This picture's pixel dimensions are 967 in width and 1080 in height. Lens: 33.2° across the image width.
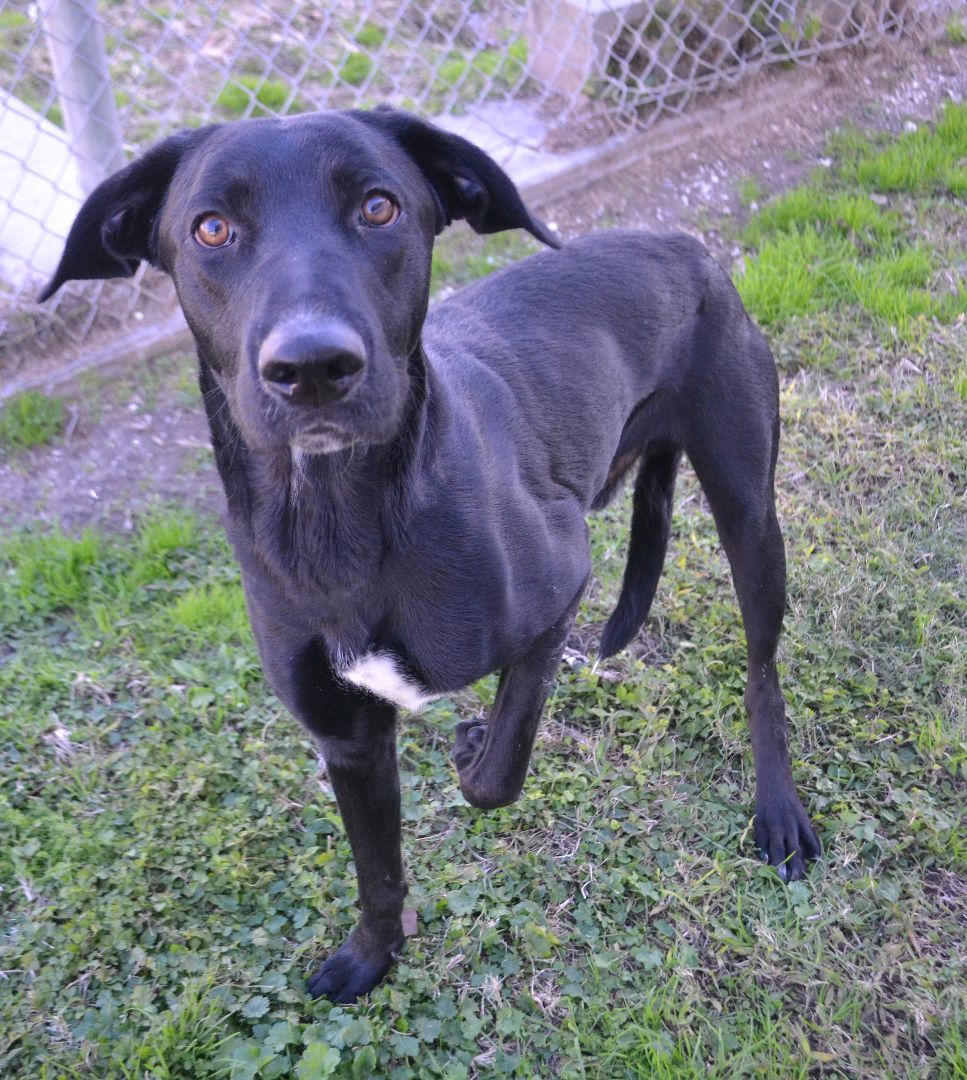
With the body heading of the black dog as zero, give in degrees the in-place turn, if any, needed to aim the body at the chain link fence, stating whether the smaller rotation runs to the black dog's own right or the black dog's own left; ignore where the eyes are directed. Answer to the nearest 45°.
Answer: approximately 135° to the black dog's own right

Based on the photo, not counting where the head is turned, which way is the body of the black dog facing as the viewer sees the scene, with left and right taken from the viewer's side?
facing the viewer and to the left of the viewer

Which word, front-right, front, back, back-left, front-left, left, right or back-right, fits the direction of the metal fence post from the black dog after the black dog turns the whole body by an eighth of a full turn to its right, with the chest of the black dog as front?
front-right
